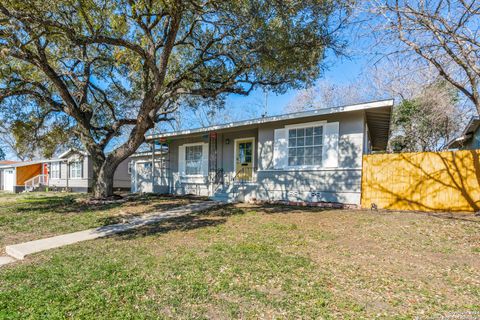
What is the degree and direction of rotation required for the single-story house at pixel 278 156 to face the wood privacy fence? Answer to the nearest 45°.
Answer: approximately 90° to its left

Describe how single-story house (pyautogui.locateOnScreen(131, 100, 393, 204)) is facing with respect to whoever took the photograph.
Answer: facing the viewer and to the left of the viewer

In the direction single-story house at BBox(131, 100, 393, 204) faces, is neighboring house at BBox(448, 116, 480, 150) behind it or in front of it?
behind
